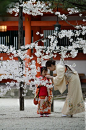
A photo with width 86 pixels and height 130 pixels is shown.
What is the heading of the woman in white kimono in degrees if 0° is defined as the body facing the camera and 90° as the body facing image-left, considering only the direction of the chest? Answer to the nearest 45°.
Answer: approximately 90°
